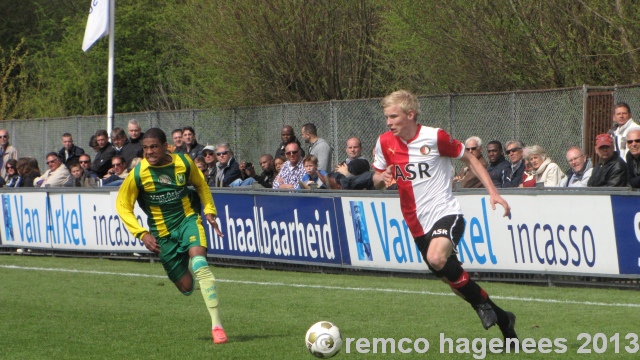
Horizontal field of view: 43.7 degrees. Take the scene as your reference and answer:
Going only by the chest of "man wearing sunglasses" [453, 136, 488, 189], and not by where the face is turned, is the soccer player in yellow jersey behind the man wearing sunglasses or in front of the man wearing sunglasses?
in front

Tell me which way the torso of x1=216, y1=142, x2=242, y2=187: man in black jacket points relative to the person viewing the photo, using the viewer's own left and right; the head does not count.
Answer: facing the viewer and to the left of the viewer

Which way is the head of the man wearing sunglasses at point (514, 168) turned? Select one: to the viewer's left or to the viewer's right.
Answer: to the viewer's left

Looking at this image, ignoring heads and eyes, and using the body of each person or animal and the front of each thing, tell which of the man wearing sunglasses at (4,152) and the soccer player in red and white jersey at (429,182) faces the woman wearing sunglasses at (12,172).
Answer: the man wearing sunglasses

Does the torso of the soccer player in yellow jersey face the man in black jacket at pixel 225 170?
no

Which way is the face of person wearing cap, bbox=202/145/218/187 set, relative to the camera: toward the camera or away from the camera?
toward the camera

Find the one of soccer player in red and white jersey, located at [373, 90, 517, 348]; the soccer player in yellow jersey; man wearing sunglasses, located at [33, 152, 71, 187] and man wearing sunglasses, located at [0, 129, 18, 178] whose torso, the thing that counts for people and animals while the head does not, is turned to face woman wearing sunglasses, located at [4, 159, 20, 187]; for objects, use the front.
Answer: man wearing sunglasses, located at [0, 129, 18, 178]

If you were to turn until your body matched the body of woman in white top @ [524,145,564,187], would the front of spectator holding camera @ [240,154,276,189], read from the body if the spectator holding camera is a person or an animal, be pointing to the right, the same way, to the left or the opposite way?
the same way

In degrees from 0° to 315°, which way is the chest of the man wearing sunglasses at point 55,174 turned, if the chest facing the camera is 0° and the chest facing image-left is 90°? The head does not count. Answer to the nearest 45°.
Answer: approximately 45°

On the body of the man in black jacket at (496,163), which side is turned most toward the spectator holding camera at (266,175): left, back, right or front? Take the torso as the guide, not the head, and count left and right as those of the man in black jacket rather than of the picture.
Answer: right

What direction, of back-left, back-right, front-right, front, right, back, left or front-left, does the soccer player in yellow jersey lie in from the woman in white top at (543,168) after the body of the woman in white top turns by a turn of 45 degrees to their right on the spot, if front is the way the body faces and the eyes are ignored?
front-left

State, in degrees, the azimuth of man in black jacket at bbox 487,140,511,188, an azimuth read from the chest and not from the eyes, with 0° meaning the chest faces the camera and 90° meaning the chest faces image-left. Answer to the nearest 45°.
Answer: approximately 45°

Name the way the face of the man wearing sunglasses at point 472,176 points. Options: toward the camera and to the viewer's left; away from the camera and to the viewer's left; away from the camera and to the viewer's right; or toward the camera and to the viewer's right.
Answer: toward the camera and to the viewer's left

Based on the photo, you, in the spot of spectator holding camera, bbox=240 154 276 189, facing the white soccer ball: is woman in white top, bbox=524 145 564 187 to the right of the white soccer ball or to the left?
left

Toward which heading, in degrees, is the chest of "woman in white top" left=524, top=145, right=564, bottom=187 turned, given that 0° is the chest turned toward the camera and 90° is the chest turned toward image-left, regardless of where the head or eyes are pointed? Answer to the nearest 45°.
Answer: approximately 45°

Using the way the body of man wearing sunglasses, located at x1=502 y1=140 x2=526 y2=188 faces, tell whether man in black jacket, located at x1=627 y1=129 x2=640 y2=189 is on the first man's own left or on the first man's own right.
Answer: on the first man's own left
